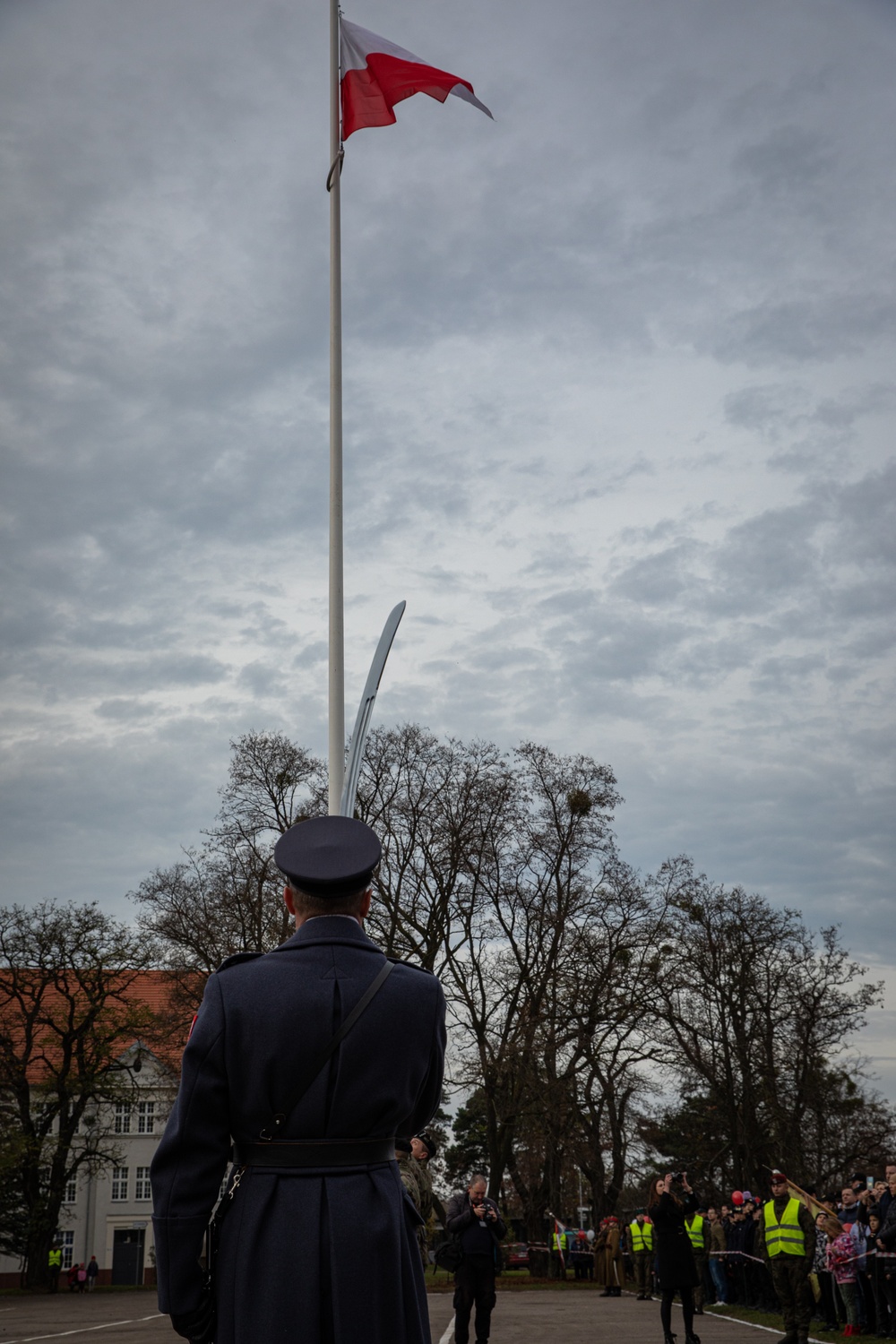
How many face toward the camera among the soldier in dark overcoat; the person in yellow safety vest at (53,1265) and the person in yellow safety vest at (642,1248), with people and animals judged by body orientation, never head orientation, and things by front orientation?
2

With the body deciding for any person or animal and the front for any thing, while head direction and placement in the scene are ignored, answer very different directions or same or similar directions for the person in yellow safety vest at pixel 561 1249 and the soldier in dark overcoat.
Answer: very different directions

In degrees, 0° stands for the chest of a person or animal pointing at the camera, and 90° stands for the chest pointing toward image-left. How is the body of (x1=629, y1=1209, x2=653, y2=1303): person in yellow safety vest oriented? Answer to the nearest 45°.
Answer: approximately 0°

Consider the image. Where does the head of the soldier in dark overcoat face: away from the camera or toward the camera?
away from the camera

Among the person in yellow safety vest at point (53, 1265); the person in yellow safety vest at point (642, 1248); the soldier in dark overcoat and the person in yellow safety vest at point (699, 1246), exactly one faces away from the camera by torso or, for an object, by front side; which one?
the soldier in dark overcoat

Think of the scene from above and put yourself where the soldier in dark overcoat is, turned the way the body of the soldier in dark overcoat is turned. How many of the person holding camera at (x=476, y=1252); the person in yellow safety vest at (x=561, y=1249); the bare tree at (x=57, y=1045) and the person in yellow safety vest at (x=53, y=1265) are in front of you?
4

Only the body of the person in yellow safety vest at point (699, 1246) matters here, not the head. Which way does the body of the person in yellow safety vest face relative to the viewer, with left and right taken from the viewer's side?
facing the viewer and to the left of the viewer

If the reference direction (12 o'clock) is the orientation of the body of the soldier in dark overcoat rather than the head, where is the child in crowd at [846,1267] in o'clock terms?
The child in crowd is roughly at 1 o'clock from the soldier in dark overcoat.

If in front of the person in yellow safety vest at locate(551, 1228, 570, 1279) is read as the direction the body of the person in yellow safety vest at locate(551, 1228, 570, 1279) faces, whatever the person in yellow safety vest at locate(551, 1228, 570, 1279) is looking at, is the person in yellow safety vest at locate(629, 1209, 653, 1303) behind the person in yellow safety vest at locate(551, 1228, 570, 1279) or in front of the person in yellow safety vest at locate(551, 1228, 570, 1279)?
in front

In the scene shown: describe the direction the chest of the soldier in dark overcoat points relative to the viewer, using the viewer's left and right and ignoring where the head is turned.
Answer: facing away from the viewer

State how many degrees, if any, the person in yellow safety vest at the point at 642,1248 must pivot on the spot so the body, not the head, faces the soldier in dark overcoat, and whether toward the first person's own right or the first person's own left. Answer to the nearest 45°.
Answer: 0° — they already face them
